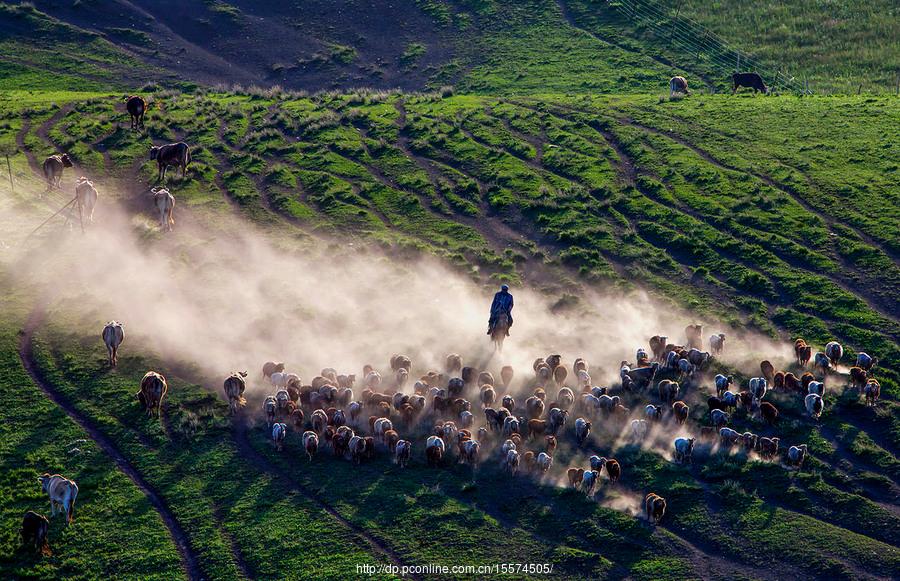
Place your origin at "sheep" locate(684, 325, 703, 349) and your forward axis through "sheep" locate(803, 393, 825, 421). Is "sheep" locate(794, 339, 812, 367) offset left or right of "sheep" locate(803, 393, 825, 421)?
left

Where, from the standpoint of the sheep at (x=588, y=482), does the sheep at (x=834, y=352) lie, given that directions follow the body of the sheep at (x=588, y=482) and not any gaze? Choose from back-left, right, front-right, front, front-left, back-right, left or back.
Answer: back-left

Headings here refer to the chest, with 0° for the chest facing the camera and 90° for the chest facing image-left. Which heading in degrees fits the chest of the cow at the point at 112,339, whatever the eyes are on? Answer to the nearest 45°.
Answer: approximately 180°

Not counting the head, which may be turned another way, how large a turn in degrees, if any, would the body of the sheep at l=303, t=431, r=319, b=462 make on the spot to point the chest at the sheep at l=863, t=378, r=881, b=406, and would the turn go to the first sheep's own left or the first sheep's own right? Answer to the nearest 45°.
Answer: approximately 90° to the first sheep's own left

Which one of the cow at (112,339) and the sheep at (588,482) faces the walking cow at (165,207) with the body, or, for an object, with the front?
the cow at (112,339)

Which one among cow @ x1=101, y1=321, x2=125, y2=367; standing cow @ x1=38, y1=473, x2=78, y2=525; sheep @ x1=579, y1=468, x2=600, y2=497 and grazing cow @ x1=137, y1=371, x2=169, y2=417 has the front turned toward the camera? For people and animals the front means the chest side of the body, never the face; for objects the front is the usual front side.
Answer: sheep @ x1=579, y1=468, x2=600, y2=497

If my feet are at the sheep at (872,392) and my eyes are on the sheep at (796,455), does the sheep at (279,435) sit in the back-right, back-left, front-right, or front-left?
front-right

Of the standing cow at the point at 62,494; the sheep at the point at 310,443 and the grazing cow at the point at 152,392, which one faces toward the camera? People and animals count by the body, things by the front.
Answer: the sheep

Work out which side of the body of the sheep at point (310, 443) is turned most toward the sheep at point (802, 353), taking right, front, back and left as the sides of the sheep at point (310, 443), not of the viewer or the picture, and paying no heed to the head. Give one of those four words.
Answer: left

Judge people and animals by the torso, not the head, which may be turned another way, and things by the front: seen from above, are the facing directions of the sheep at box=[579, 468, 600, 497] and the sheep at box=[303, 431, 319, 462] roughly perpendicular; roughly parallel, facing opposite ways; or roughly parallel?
roughly parallel

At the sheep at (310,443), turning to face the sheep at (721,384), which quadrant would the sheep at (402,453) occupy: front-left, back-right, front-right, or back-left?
front-right

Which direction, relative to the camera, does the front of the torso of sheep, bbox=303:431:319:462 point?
toward the camera

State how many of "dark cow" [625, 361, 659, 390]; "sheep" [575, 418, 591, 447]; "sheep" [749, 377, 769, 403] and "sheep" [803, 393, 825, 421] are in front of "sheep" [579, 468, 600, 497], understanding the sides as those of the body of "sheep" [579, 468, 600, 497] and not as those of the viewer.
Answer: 0
